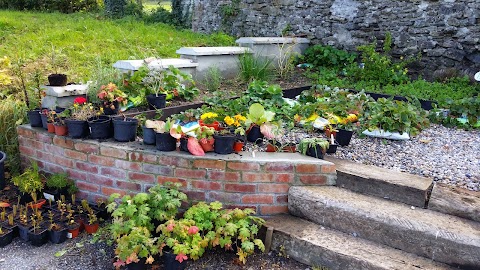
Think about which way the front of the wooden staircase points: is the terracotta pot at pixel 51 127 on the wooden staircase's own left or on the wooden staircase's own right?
on the wooden staircase's own right

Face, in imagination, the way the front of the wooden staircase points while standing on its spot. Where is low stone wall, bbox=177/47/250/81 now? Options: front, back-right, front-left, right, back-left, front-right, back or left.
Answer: right

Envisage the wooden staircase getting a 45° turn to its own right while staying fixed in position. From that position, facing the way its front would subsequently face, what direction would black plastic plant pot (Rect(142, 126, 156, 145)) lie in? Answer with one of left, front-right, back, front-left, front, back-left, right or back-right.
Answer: front

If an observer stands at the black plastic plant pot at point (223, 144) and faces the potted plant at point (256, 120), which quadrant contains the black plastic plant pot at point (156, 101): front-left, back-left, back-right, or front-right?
front-left

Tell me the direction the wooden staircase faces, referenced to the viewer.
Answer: facing the viewer and to the left of the viewer

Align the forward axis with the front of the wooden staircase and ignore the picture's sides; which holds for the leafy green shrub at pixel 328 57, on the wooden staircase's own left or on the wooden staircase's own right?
on the wooden staircase's own right

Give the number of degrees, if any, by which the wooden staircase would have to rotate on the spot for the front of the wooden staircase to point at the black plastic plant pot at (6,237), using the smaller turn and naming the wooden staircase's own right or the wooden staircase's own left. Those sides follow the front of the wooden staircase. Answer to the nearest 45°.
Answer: approximately 45° to the wooden staircase's own right

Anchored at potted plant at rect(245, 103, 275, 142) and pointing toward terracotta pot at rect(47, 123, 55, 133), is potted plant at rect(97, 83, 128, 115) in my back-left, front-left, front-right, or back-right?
front-right

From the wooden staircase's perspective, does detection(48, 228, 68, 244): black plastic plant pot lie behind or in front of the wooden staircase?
in front

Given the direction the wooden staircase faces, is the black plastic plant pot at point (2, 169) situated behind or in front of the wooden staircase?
in front

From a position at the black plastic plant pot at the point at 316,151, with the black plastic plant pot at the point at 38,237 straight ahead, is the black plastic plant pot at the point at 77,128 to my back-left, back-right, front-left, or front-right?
front-right

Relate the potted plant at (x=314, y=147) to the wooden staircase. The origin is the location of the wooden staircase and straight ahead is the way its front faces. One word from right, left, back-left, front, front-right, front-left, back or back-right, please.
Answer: right
